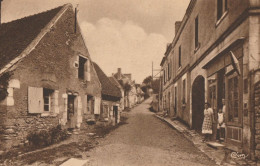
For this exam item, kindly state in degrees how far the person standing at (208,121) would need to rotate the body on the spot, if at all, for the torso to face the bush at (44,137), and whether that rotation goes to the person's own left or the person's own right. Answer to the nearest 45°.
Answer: approximately 45° to the person's own right

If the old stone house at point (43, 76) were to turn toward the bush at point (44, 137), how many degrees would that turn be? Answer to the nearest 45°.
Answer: approximately 45° to its right

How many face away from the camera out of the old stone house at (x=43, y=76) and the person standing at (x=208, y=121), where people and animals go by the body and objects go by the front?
0

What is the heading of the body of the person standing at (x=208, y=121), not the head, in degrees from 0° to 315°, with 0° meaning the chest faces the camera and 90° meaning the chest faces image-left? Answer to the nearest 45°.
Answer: approximately 45°

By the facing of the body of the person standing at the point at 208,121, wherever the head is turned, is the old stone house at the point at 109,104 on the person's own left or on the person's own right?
on the person's own right

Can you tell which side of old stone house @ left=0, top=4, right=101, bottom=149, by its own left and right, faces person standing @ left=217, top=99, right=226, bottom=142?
front

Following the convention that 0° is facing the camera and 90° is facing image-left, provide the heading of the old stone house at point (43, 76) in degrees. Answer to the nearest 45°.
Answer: approximately 315°

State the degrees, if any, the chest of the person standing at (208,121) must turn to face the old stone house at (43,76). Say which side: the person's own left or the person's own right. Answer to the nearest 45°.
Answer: approximately 45° to the person's own right
